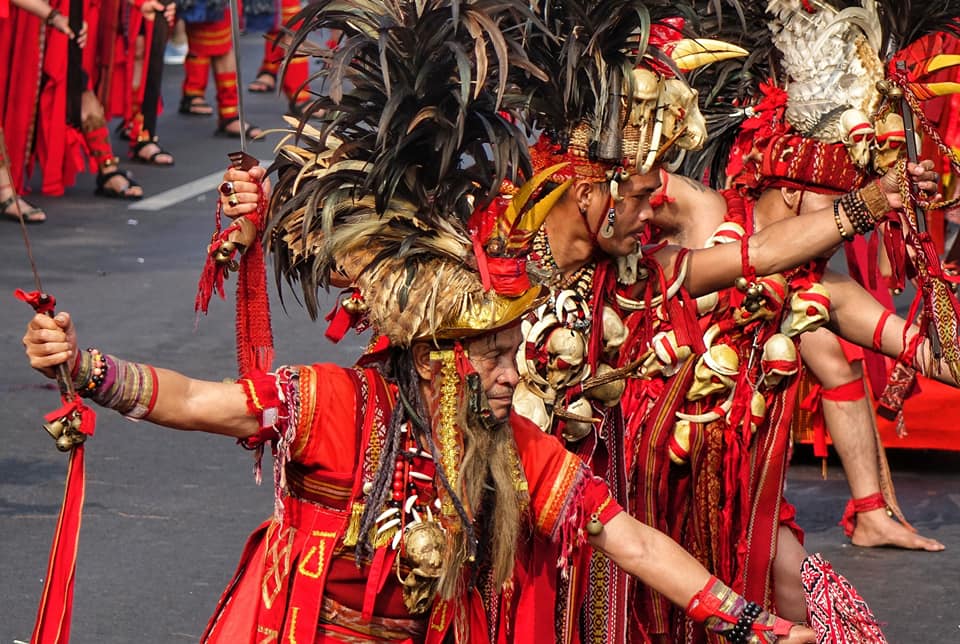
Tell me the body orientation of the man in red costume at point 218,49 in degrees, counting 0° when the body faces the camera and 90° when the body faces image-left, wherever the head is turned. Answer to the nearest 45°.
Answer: approximately 315°

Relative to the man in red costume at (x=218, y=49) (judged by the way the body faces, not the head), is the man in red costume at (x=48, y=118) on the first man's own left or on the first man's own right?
on the first man's own right

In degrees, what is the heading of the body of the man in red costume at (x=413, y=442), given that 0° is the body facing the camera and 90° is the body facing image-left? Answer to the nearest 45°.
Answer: approximately 315°

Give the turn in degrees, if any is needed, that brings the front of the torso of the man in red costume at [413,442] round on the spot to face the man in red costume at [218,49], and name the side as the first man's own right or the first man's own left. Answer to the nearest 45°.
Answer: approximately 135° to the first man's own left

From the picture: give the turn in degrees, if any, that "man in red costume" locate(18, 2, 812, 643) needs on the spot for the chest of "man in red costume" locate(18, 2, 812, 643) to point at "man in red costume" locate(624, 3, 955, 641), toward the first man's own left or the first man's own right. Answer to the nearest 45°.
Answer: approximately 90° to the first man's own left

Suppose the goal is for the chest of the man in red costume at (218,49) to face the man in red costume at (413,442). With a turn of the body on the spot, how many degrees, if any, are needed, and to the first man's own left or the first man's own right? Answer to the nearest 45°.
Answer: approximately 45° to the first man's own right
